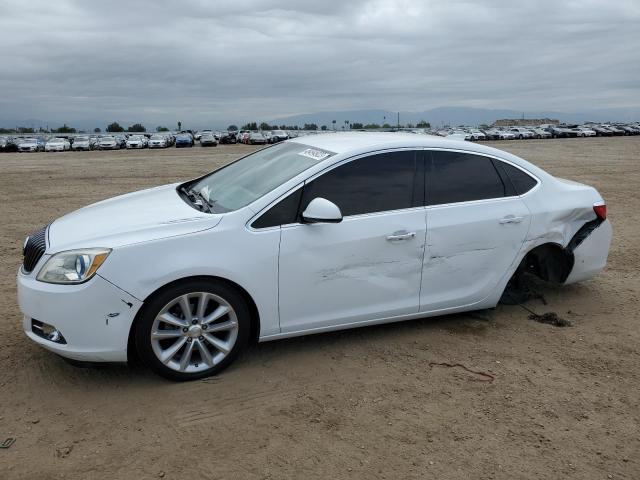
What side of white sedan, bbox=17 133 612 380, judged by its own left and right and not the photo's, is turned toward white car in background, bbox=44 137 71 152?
right

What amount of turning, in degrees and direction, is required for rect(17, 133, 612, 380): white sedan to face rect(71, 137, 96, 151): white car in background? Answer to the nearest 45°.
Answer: approximately 90° to its right

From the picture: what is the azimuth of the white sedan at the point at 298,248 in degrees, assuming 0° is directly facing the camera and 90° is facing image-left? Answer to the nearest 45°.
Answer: approximately 45°

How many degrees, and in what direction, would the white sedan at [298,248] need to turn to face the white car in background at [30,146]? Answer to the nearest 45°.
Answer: approximately 90° to its right

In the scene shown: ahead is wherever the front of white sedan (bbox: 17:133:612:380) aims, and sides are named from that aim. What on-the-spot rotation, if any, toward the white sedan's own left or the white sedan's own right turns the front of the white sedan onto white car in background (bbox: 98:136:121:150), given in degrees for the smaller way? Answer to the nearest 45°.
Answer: approximately 135° to the white sedan's own right

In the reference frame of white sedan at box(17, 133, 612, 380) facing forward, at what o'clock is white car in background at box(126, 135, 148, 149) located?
The white car in background is roughly at 4 o'clock from the white sedan.
